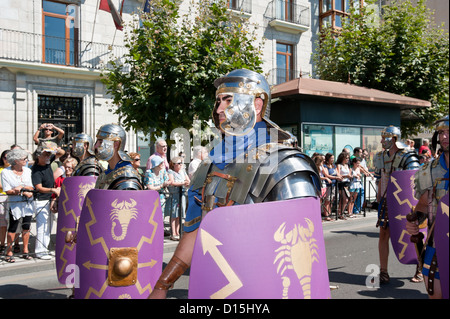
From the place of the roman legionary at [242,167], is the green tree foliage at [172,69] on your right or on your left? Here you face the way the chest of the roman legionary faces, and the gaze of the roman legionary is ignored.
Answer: on your right

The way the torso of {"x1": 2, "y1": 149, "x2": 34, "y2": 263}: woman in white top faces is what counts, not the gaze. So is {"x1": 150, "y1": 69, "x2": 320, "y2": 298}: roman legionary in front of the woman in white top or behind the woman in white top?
in front

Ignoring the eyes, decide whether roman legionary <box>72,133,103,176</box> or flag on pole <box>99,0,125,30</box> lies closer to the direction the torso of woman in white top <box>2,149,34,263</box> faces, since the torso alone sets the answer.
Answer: the roman legionary

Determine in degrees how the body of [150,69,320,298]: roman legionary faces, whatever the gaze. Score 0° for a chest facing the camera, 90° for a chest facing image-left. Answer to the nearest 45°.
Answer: approximately 45°

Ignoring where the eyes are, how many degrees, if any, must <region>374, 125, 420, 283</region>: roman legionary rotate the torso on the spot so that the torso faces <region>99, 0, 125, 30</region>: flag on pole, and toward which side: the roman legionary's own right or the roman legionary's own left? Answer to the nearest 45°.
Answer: approximately 90° to the roman legionary's own right

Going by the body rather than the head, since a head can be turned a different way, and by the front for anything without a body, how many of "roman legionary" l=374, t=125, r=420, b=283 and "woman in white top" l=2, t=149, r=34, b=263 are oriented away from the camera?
0

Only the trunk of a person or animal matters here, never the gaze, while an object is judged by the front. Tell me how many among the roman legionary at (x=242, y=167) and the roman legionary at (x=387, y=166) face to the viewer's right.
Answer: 0

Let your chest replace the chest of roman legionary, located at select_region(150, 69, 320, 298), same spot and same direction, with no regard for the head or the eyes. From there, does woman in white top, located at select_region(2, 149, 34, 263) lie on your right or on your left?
on your right

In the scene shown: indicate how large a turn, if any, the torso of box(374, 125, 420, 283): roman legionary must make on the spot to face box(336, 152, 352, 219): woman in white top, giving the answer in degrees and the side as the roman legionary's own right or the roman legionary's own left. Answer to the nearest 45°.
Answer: approximately 135° to the roman legionary's own right

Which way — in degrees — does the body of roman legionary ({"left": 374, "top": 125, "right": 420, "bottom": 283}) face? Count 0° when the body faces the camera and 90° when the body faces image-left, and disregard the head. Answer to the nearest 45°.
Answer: approximately 45°
